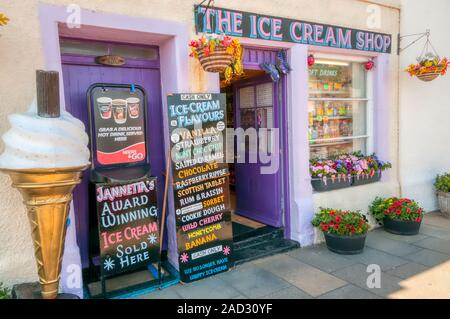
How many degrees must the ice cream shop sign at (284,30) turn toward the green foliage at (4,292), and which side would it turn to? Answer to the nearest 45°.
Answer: approximately 90° to its right

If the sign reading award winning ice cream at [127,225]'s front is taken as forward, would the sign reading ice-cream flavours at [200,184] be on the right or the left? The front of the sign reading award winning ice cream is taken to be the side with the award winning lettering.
on its left

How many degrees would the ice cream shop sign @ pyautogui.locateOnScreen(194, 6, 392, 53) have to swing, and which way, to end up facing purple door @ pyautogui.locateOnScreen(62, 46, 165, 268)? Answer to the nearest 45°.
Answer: approximately 90° to its right

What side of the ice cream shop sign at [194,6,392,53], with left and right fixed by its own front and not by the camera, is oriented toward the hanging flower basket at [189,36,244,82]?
right

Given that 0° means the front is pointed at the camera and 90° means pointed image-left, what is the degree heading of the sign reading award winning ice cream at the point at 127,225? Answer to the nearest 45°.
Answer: approximately 315°

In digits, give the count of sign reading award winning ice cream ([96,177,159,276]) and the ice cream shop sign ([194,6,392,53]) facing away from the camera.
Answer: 0
